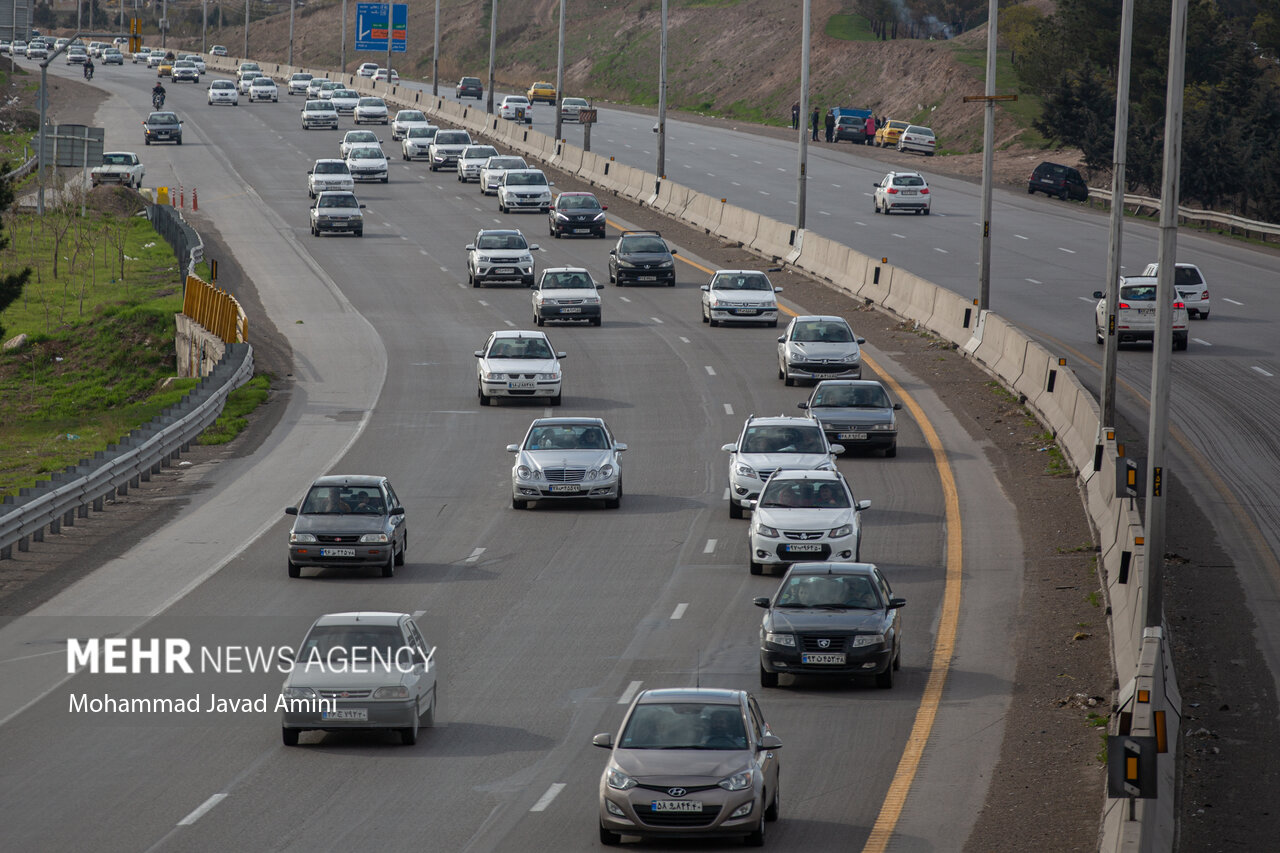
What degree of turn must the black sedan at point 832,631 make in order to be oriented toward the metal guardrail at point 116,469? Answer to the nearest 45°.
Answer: approximately 135° to its right

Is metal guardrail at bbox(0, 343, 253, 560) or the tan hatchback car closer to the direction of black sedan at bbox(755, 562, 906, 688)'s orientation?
the tan hatchback car

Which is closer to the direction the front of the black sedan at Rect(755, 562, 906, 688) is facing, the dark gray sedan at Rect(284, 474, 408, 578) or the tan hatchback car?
the tan hatchback car

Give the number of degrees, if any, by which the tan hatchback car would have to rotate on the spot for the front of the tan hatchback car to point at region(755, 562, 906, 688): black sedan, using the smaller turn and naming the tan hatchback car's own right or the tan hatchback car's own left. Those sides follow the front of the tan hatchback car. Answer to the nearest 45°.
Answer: approximately 180°

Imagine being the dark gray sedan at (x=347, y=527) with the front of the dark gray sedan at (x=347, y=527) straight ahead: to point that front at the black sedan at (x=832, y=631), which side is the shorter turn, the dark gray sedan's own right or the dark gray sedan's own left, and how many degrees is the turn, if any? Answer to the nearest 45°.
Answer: approximately 45° to the dark gray sedan's own left

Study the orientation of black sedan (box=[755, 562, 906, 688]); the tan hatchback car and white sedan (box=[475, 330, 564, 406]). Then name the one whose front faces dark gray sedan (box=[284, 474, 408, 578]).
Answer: the white sedan
